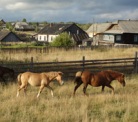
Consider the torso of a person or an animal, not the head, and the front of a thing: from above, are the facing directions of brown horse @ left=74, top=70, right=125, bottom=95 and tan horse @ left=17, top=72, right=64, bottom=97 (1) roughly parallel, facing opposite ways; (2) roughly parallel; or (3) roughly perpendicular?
roughly parallel
